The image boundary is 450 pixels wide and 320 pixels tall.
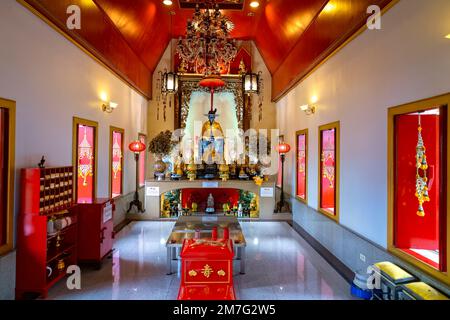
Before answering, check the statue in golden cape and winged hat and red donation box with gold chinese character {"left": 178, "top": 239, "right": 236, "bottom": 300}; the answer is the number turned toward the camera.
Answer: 2

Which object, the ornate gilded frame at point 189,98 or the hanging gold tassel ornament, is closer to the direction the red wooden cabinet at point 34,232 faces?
the hanging gold tassel ornament

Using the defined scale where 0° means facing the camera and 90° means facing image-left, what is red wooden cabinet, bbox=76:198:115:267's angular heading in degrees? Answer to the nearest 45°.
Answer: approximately 315°

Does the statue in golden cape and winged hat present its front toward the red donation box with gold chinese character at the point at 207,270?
yes

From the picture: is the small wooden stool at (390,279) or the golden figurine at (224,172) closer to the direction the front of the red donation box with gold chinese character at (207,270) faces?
the small wooden stool

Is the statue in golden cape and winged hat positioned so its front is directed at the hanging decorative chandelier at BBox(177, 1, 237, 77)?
yes

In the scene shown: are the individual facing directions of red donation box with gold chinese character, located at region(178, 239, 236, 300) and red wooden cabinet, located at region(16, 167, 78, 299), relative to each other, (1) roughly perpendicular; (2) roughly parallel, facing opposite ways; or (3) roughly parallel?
roughly perpendicular

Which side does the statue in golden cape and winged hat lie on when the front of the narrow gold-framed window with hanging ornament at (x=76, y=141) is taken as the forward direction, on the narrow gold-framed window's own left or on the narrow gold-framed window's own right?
on the narrow gold-framed window's own left

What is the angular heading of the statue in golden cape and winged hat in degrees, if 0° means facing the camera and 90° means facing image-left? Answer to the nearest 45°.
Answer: approximately 0°
